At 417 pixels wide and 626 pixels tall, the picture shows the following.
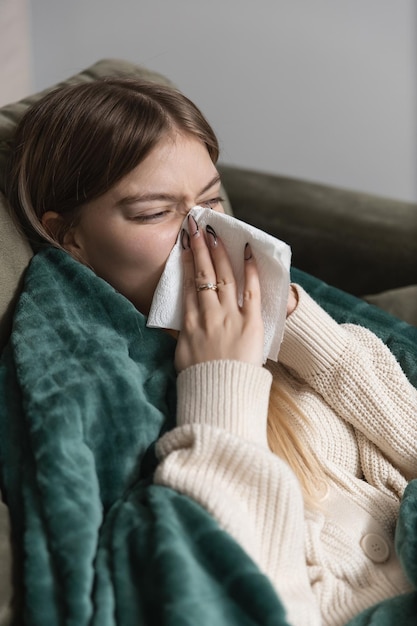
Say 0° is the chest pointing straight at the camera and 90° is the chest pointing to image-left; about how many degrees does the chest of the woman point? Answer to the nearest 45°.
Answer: approximately 315°

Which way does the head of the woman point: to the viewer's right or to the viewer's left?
to the viewer's right
